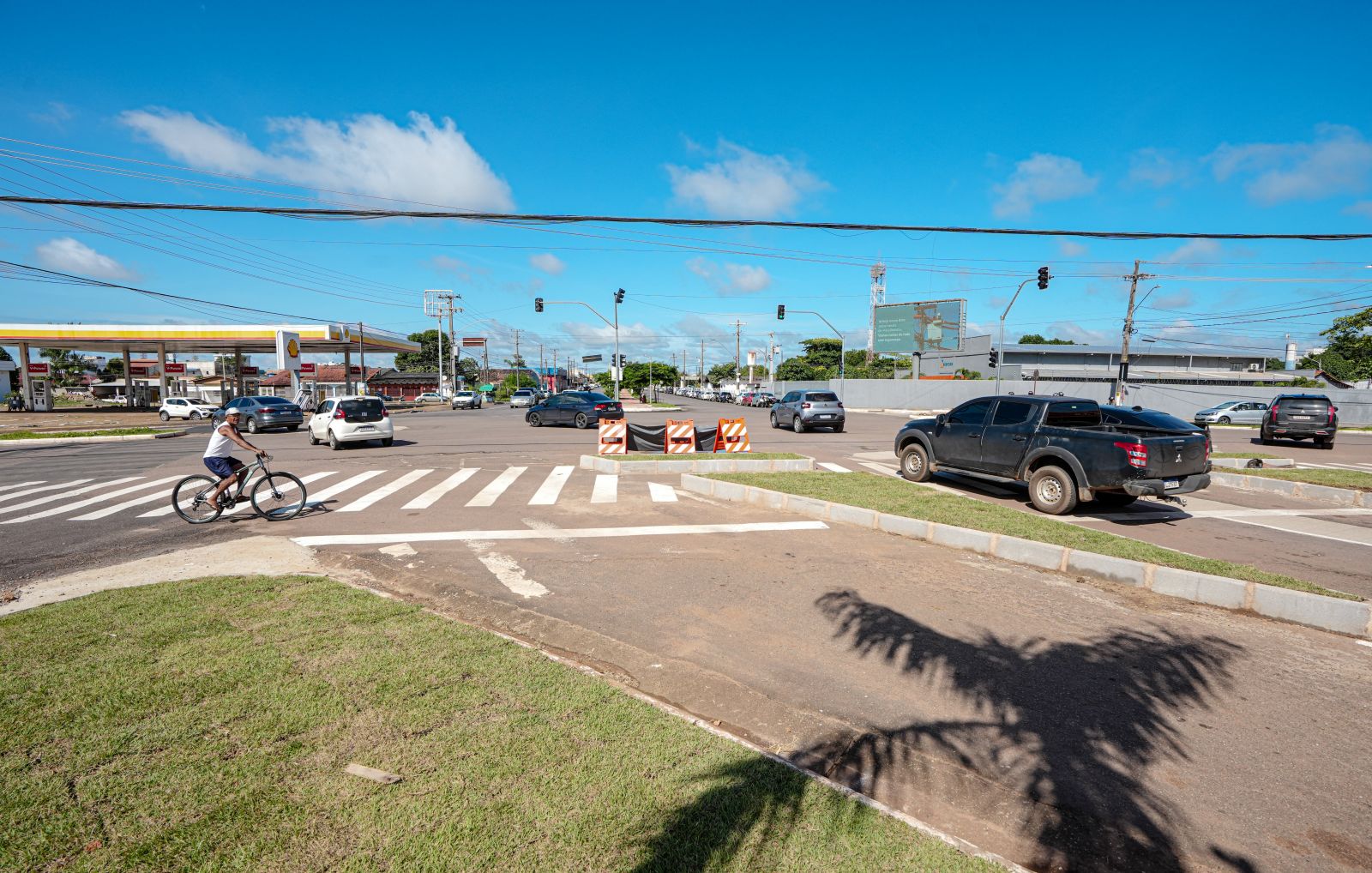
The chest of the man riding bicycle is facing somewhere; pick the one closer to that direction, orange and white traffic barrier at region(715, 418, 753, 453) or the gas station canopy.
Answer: the orange and white traffic barrier

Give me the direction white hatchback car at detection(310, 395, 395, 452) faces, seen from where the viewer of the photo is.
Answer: facing away from the viewer and to the left of the viewer

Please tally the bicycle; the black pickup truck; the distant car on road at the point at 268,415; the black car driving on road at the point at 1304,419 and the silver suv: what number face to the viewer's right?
1

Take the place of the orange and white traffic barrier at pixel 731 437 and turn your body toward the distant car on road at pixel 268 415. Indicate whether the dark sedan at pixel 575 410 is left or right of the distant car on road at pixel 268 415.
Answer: right

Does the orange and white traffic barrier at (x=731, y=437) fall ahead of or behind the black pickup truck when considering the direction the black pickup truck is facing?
ahead

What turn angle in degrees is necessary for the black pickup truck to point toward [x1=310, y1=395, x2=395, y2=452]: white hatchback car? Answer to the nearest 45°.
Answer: approximately 45° to its left

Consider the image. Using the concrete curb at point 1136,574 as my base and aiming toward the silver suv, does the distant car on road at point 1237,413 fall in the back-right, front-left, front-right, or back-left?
front-right

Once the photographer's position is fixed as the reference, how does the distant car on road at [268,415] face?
facing away from the viewer and to the left of the viewer

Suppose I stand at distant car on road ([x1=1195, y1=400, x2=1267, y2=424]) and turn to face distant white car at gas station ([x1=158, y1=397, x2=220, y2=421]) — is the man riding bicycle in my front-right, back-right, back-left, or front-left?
front-left

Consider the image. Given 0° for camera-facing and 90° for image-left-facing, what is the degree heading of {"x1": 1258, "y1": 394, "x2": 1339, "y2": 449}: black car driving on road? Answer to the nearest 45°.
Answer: approximately 180°

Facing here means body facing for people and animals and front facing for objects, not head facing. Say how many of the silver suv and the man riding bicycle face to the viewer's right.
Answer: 1
